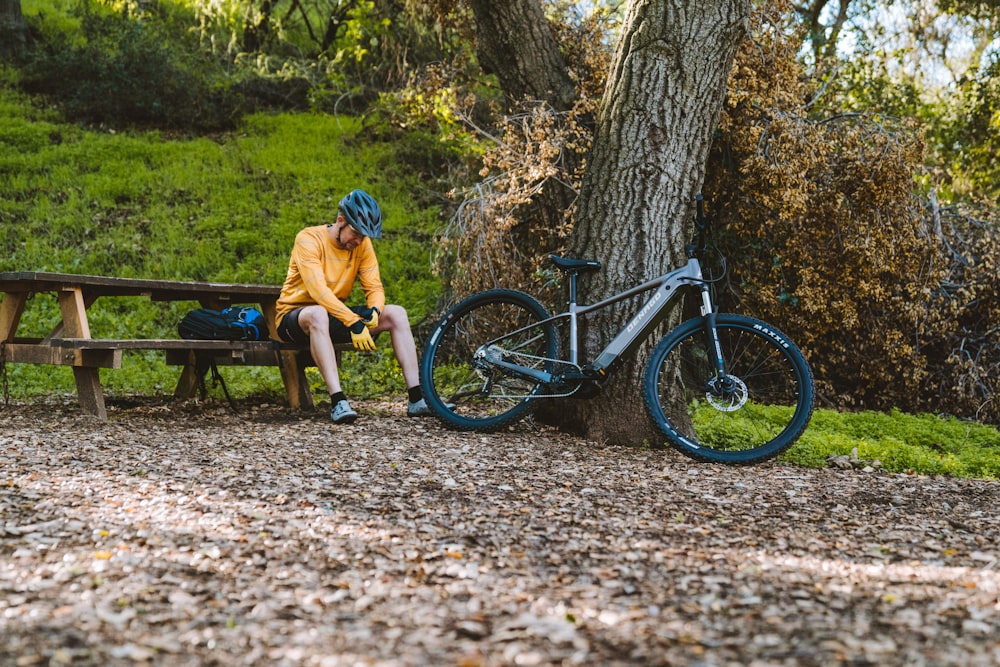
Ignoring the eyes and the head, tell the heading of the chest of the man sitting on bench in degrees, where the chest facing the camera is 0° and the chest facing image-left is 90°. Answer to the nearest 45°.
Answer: approximately 315°

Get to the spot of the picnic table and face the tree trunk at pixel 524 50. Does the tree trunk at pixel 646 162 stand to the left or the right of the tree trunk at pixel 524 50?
right

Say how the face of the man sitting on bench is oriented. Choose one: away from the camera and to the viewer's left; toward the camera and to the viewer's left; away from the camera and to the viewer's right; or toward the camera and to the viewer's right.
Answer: toward the camera and to the viewer's right

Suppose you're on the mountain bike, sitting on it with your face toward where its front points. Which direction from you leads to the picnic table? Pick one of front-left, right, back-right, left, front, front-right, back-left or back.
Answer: back

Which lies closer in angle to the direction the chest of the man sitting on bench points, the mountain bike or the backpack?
the mountain bike

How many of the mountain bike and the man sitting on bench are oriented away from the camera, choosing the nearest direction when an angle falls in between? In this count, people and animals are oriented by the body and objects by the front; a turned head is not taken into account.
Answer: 0

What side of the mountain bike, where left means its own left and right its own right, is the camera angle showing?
right

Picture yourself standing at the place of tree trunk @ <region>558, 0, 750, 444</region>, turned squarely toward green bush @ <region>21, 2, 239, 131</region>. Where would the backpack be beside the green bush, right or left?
left

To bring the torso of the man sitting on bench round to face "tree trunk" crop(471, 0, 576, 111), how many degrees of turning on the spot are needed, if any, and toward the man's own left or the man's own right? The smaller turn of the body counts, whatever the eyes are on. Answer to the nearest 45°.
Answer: approximately 90° to the man's own left

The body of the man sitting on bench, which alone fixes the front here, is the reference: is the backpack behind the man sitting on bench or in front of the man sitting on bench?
behind
